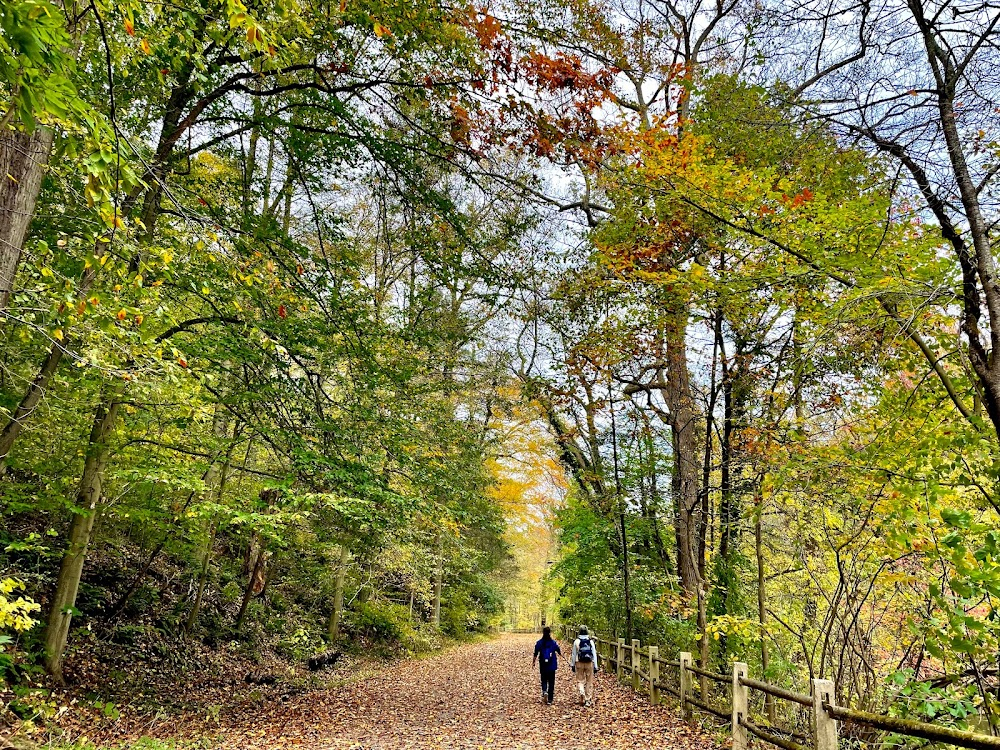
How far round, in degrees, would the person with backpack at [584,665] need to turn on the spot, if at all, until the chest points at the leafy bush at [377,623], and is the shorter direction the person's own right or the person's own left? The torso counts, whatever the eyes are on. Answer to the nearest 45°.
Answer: approximately 45° to the person's own left

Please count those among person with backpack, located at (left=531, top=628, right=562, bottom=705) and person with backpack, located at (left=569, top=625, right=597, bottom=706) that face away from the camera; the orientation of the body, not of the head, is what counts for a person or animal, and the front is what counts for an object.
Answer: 2

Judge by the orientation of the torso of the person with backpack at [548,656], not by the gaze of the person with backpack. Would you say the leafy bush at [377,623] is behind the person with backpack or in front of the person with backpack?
in front

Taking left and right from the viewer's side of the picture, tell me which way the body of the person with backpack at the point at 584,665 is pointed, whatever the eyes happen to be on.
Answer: facing away from the viewer

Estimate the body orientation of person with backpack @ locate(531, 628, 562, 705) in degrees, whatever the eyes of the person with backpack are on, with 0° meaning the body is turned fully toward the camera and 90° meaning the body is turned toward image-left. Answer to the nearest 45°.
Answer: approximately 180°
